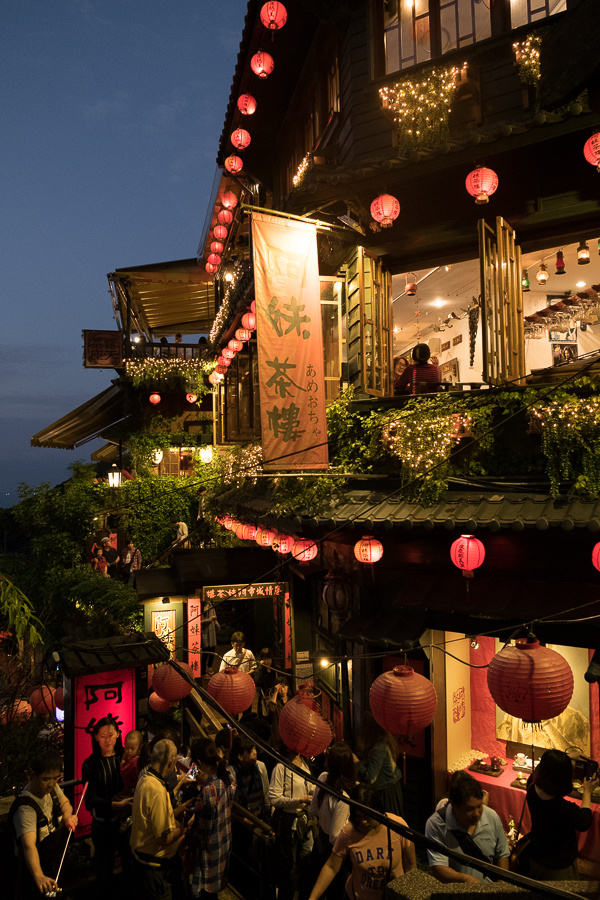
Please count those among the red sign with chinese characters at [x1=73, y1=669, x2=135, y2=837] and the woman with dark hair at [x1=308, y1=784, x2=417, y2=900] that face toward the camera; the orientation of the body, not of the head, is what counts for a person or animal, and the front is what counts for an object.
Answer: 2

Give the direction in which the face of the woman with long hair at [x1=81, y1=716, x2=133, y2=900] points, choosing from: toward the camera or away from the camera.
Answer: toward the camera

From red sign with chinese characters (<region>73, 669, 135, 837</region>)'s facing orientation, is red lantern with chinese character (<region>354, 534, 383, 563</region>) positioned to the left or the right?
on its left

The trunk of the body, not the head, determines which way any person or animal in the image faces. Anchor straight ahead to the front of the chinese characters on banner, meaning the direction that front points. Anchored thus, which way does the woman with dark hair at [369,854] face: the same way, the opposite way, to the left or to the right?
the same way

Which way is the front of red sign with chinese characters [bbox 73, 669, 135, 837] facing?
toward the camera

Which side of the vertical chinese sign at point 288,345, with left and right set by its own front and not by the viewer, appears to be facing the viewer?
front

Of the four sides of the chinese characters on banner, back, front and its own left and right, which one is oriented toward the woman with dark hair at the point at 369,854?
front

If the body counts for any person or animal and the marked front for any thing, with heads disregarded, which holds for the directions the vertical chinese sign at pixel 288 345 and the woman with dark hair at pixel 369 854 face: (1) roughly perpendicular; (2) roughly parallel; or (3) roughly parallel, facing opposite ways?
roughly parallel

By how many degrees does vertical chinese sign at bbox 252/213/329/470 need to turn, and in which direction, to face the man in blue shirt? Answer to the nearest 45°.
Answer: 0° — it already faces them

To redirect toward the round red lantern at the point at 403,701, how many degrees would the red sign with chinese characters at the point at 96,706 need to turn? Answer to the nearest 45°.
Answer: approximately 45° to its left

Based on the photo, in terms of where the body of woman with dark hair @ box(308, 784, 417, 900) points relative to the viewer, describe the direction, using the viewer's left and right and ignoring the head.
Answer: facing the viewer

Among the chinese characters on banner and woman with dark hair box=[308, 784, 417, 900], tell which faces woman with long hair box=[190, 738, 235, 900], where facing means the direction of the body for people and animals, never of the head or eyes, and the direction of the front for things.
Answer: the chinese characters on banner

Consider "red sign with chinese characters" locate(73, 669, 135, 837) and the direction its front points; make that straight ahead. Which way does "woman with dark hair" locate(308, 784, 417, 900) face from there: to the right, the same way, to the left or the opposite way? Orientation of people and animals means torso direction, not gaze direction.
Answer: the same way
